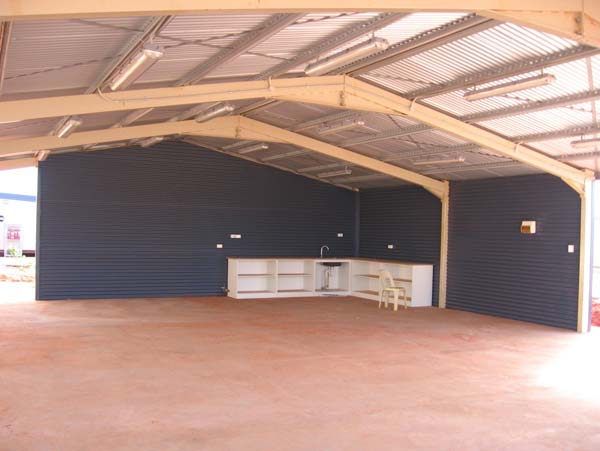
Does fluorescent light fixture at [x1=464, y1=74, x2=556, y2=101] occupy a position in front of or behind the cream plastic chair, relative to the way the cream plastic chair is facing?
in front

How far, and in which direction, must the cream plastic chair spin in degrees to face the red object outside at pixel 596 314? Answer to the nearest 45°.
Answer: approximately 45° to its left

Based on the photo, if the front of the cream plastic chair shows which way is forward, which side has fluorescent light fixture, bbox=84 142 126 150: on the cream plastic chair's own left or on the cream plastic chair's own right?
on the cream plastic chair's own right

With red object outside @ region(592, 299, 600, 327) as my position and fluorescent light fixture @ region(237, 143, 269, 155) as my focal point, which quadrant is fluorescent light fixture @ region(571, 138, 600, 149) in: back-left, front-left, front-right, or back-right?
front-left

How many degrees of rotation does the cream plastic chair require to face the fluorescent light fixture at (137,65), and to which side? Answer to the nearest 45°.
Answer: approximately 45° to its right

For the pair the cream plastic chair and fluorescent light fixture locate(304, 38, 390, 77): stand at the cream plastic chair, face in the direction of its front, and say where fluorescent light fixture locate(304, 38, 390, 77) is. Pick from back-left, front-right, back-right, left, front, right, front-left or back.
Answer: front-right

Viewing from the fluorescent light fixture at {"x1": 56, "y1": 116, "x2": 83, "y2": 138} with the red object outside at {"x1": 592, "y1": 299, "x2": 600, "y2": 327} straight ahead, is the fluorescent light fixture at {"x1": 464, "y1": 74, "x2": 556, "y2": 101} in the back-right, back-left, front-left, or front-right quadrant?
front-right

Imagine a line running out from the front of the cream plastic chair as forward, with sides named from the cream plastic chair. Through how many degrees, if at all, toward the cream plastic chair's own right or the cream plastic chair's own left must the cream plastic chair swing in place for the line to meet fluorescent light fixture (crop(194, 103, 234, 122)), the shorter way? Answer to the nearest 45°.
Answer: approximately 90° to the cream plastic chair's own right

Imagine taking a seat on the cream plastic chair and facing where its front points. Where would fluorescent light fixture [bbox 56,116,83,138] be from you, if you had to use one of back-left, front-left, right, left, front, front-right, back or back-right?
right
